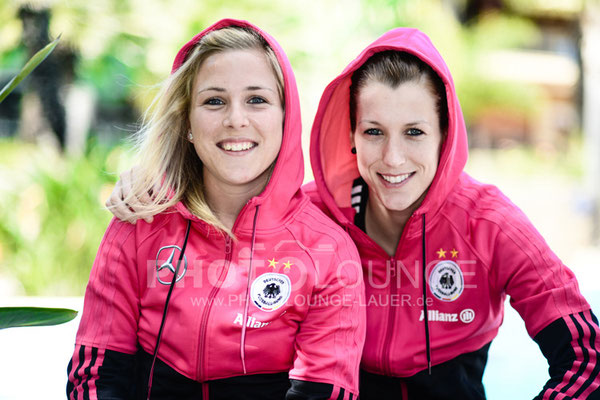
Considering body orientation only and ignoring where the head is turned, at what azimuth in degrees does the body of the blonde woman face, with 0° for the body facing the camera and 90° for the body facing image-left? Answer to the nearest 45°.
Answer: approximately 0°
